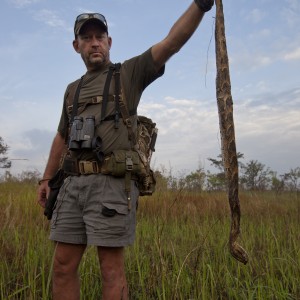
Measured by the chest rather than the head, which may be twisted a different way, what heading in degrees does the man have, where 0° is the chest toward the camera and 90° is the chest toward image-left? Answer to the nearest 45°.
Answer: approximately 45°

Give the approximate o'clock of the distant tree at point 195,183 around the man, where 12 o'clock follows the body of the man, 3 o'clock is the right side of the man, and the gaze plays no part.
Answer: The distant tree is roughly at 5 o'clock from the man.
